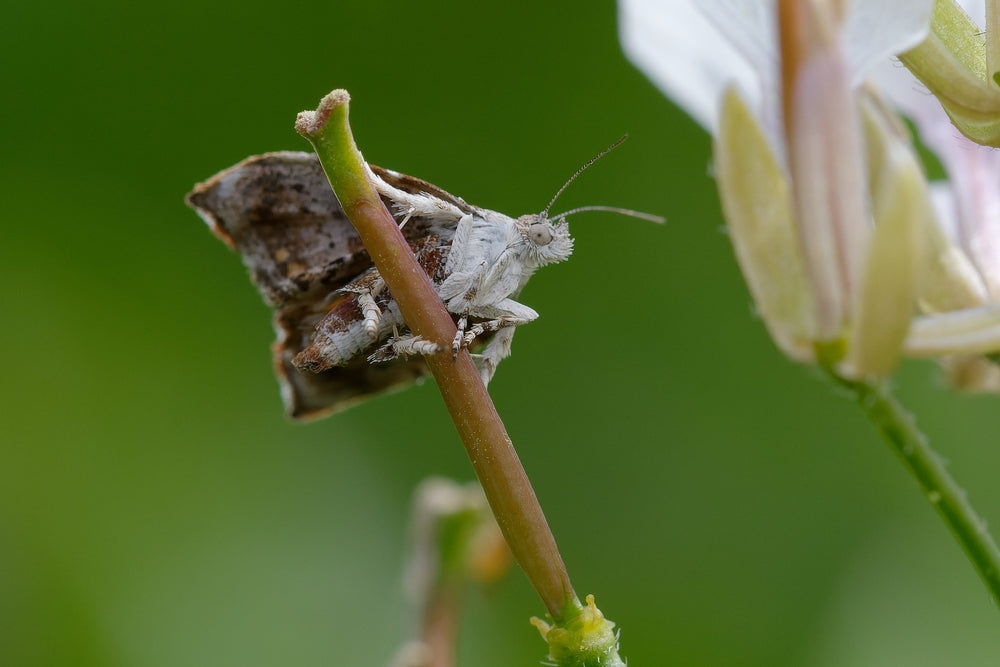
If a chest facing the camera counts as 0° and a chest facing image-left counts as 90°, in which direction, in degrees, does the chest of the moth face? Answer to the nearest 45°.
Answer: approximately 270°
